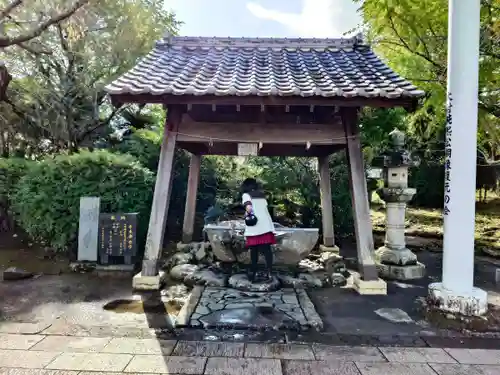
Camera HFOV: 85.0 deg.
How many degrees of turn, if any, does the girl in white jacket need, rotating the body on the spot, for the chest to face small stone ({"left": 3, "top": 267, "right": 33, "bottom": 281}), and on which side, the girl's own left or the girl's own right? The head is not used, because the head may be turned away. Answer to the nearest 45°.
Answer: approximately 45° to the girl's own left

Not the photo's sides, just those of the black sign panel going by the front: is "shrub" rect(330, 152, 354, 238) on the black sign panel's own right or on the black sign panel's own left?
on the black sign panel's own left

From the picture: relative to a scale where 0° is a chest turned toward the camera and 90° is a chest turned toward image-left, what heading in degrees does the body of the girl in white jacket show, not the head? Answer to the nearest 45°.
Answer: approximately 135°

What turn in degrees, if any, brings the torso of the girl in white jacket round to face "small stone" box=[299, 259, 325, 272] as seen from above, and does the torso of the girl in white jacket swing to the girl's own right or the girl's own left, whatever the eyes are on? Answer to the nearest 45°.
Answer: approximately 90° to the girl's own right

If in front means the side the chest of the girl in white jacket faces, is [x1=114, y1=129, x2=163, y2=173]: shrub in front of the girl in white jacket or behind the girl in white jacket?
in front

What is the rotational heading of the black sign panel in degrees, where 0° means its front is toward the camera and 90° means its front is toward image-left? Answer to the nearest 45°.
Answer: approximately 0°

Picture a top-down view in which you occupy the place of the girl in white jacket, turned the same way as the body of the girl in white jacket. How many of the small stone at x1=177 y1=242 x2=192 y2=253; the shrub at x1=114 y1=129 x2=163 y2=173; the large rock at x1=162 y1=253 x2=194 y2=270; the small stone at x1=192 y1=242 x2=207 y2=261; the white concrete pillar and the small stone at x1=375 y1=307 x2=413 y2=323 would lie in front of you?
4

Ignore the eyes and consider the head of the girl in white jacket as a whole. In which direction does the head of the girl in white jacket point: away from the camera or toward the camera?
away from the camera

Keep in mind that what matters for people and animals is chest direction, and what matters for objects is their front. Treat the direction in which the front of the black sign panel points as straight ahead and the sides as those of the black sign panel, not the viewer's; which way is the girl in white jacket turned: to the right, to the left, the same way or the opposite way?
the opposite way

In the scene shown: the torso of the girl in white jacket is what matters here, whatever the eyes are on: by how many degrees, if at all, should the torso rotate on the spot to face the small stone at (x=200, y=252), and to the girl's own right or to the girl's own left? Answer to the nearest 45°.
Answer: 0° — they already face it

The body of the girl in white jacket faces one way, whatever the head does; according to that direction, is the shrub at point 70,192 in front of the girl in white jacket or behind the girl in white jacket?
in front

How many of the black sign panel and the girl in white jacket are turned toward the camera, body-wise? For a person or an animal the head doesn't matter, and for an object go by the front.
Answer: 1
